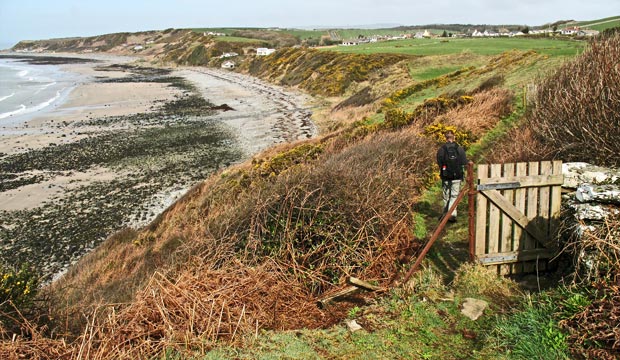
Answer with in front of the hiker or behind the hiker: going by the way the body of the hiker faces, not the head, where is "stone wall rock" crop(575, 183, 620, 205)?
behind

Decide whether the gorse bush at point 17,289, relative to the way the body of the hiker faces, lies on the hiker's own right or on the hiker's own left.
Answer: on the hiker's own left

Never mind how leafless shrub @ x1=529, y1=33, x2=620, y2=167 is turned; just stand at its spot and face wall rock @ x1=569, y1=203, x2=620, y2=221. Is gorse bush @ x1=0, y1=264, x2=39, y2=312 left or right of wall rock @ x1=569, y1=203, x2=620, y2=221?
right

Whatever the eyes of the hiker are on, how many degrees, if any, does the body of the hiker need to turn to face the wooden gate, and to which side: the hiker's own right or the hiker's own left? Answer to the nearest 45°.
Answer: approximately 180°

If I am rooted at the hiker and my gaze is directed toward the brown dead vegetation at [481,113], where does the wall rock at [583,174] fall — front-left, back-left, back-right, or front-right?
back-right

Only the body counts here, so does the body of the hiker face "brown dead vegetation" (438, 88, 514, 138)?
yes

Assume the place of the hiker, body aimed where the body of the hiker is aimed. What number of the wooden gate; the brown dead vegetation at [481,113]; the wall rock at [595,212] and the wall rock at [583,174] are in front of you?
1

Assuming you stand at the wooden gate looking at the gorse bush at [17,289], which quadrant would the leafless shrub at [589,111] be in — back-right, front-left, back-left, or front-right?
back-right

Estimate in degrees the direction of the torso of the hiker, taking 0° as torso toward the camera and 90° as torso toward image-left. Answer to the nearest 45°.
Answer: approximately 180°
